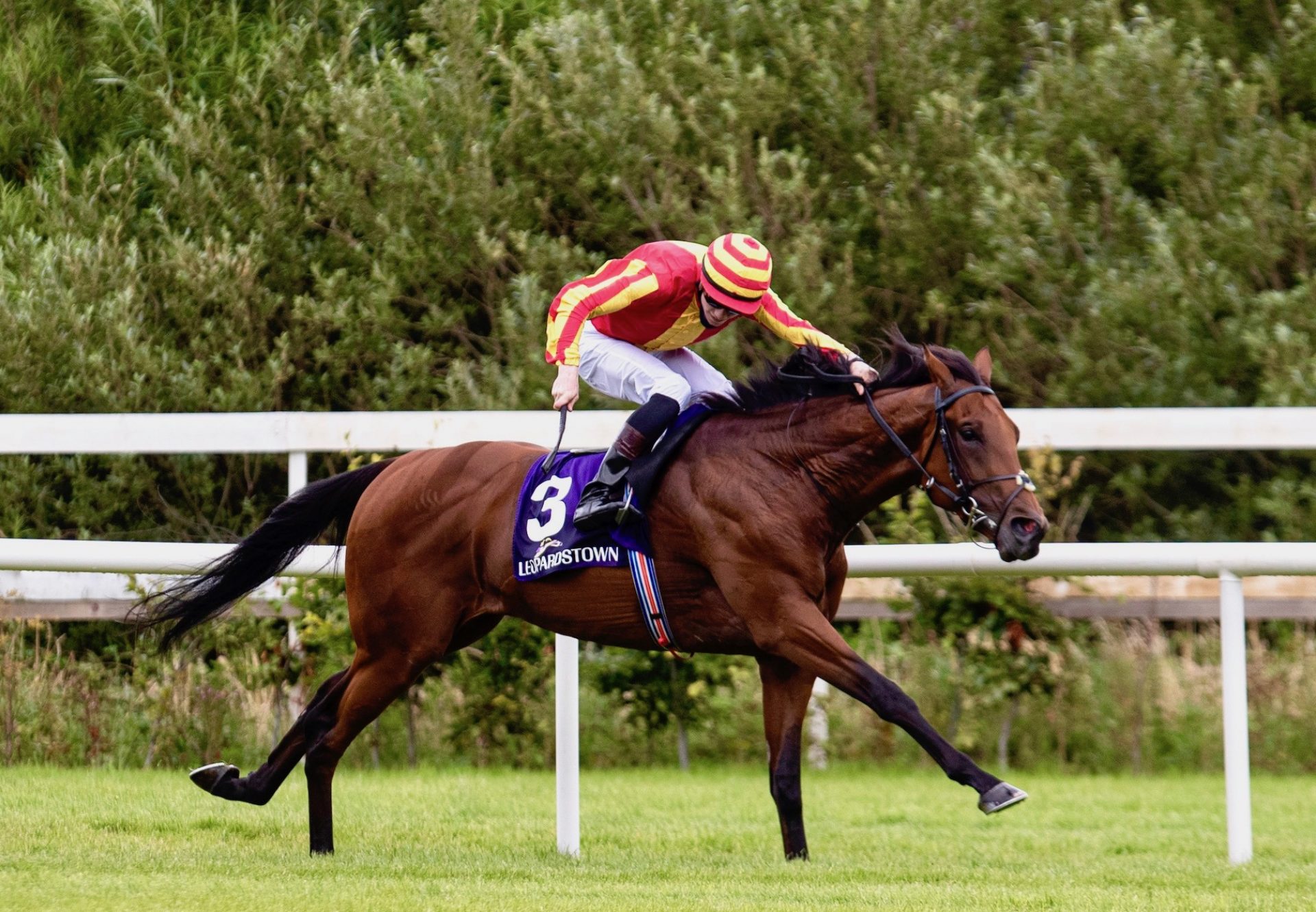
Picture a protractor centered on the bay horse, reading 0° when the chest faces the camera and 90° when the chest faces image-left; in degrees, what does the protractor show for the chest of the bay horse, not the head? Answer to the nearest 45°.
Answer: approximately 270°

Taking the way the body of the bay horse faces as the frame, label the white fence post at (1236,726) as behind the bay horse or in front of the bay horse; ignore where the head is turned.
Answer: in front

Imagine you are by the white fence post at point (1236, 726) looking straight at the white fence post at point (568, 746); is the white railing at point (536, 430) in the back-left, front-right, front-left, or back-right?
front-right

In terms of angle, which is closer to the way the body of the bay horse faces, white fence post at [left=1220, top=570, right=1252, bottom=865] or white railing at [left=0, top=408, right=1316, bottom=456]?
the white fence post

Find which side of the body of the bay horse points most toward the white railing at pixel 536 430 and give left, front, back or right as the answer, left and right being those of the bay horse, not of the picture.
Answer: left
